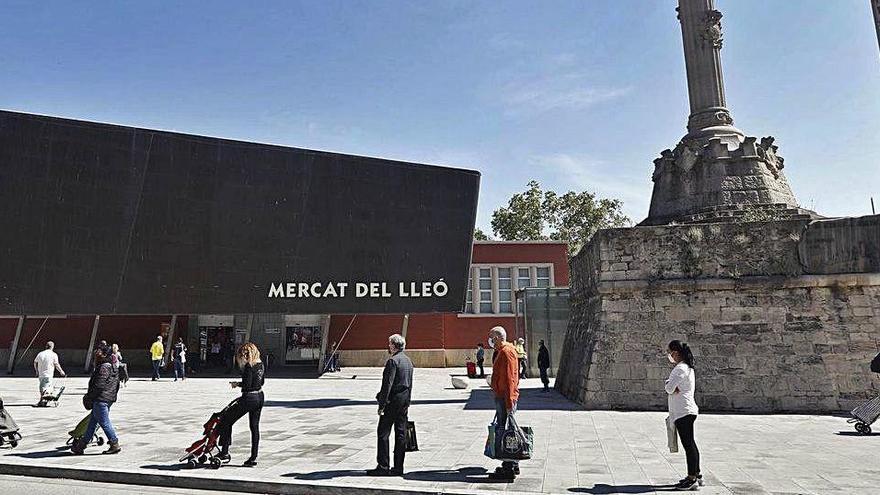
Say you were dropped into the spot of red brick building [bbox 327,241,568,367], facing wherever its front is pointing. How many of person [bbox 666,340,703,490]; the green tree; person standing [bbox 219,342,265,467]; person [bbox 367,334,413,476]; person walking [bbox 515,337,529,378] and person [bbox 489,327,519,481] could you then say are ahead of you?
5

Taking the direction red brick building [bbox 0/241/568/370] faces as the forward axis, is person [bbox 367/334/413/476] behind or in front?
in front

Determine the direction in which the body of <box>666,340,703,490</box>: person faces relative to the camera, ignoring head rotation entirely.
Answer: to the viewer's left

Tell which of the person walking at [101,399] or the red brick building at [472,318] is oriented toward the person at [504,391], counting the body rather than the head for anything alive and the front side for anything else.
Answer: the red brick building

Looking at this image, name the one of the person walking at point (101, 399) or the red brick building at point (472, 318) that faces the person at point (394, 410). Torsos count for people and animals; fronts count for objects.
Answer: the red brick building

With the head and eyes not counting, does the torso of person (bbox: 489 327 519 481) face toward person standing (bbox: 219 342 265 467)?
yes

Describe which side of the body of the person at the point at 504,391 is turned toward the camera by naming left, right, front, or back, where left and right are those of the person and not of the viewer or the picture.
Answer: left

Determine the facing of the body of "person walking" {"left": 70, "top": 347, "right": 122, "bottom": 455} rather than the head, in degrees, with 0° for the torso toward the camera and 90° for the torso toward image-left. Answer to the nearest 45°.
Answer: approximately 90°

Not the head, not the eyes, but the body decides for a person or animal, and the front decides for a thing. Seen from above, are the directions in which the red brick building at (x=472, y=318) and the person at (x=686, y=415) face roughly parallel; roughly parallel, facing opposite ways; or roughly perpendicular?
roughly perpendicular

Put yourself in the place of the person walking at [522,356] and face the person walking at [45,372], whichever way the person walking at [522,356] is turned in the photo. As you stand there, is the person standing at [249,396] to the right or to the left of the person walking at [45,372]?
left

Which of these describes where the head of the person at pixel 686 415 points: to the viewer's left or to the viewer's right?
to the viewer's left

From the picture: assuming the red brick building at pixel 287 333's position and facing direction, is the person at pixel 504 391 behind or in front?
in front
